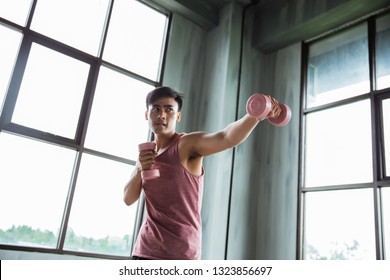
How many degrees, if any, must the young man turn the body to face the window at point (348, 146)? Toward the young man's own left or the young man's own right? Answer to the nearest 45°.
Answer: approximately 180°

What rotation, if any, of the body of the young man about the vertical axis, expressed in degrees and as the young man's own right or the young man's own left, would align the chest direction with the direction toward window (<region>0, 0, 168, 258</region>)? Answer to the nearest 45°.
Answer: approximately 90° to the young man's own right

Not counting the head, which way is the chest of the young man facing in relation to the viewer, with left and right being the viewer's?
facing the viewer and to the left of the viewer
